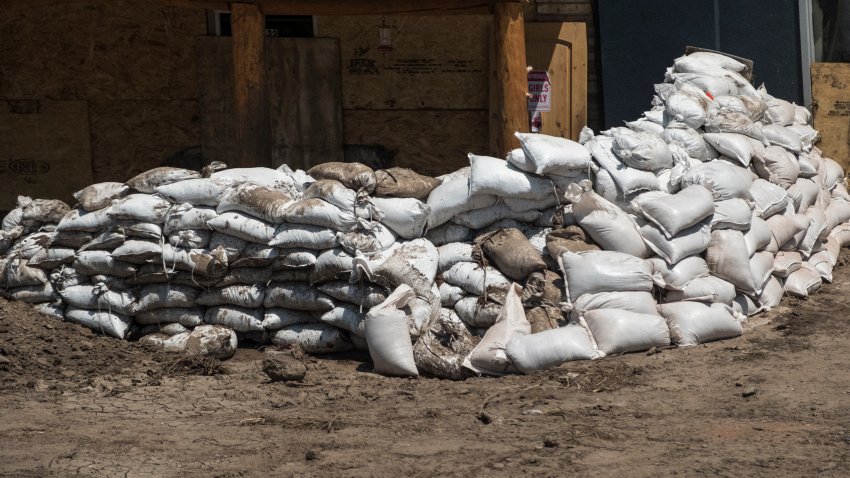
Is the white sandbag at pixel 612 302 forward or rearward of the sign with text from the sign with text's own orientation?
forward

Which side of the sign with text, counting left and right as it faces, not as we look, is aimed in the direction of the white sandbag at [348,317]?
front

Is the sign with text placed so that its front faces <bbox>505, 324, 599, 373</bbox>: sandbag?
yes

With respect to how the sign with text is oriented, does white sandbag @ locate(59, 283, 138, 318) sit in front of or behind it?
in front

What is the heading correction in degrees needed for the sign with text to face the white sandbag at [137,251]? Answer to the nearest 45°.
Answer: approximately 45° to its right

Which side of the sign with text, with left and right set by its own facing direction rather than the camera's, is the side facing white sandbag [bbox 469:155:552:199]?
front

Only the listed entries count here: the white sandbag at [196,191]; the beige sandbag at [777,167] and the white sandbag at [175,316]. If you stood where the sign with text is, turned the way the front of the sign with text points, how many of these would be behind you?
0

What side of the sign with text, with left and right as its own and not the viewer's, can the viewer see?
front

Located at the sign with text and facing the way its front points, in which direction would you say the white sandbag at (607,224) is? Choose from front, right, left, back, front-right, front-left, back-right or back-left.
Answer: front

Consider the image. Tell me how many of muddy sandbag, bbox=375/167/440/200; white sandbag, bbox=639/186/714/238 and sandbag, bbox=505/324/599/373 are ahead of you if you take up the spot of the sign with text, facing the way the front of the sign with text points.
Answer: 3

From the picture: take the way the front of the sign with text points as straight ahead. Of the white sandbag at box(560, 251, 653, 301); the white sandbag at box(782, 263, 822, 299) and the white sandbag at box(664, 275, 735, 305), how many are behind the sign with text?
0

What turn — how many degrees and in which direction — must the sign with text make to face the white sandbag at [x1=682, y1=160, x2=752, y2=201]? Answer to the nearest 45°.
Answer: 0° — it already faces it

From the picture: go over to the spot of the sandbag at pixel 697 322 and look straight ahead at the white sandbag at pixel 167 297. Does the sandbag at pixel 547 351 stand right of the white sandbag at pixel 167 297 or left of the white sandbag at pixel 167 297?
left
